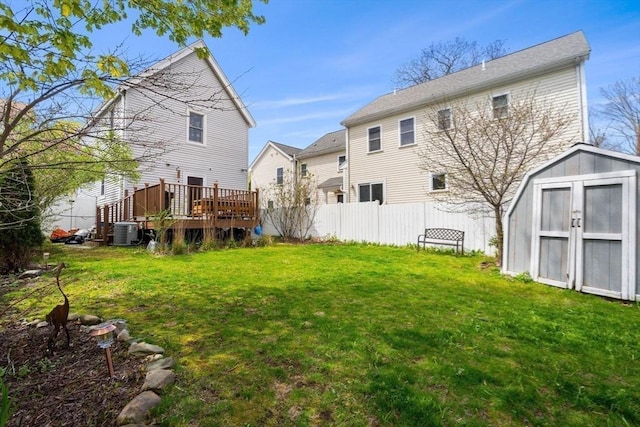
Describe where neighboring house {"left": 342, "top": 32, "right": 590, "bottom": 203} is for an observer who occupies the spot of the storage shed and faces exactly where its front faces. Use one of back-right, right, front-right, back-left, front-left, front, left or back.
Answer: right

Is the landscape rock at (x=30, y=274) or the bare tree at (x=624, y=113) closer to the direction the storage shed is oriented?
the landscape rock

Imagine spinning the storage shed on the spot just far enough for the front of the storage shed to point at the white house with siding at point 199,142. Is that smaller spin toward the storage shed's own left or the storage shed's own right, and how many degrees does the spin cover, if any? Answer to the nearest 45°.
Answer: approximately 45° to the storage shed's own right

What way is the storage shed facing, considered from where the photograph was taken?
facing the viewer and to the left of the viewer

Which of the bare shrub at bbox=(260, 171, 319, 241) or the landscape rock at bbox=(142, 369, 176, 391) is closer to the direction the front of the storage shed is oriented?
the landscape rock

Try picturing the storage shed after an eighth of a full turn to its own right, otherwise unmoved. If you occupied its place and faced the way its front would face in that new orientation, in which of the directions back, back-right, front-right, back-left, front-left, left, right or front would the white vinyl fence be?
front-right

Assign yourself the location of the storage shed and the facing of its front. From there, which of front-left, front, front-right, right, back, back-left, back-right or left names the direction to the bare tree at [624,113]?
back-right

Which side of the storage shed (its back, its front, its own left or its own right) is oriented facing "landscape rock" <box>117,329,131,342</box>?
front

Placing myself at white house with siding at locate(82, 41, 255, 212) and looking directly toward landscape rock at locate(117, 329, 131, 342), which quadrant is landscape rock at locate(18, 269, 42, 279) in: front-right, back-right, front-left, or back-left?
front-right

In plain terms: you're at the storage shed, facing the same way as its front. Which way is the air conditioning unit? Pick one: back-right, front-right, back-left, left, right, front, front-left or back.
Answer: front-right

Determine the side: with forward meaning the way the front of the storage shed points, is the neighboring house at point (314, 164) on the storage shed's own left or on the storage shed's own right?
on the storage shed's own right

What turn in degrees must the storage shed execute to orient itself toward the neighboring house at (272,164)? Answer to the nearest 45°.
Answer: approximately 90° to its right

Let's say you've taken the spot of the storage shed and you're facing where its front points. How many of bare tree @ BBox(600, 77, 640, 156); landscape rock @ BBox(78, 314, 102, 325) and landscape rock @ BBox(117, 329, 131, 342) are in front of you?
2

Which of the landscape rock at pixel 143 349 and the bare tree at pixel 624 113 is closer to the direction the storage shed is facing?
the landscape rock

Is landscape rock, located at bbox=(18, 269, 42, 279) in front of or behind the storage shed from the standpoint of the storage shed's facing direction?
in front

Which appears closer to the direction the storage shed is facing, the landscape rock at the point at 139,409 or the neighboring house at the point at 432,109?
the landscape rock

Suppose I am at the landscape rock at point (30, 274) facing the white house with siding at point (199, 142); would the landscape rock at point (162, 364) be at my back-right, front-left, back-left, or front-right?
back-right
